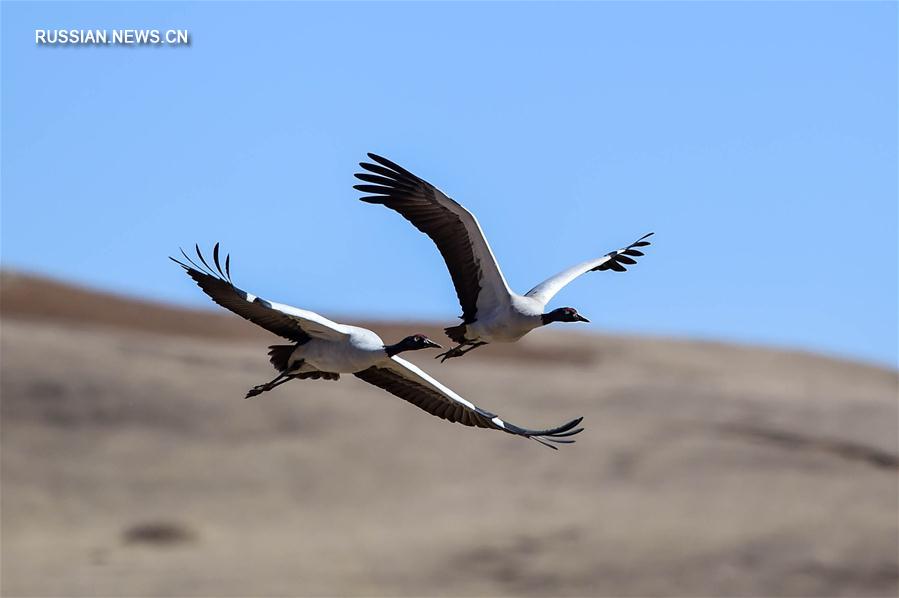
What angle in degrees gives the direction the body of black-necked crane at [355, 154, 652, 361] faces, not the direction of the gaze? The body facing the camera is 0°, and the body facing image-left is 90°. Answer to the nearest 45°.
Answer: approximately 315°

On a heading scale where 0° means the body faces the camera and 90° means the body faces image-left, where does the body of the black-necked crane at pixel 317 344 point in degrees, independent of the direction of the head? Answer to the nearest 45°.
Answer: approximately 315°
